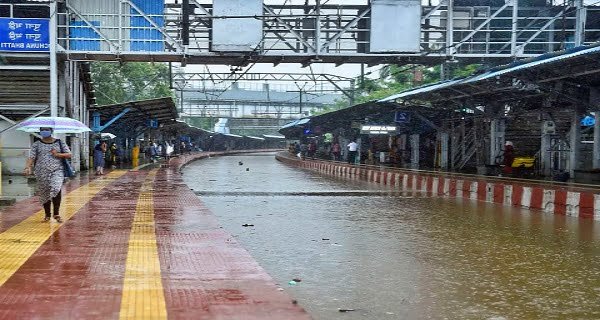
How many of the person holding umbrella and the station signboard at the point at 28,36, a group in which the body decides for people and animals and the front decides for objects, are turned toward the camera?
2

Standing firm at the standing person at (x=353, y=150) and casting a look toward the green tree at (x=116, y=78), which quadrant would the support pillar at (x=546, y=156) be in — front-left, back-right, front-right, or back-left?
back-left

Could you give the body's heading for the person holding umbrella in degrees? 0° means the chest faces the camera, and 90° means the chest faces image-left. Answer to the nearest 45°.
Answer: approximately 0°

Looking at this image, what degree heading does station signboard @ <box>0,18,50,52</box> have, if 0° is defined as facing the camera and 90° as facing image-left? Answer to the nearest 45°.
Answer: approximately 0°

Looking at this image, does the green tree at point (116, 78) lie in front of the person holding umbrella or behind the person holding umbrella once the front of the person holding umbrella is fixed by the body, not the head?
behind

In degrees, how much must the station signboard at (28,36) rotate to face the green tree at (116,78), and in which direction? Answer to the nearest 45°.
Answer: approximately 180°
